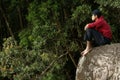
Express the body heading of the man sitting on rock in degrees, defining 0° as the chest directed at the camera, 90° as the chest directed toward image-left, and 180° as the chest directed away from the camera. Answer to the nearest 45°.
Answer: approximately 90°
